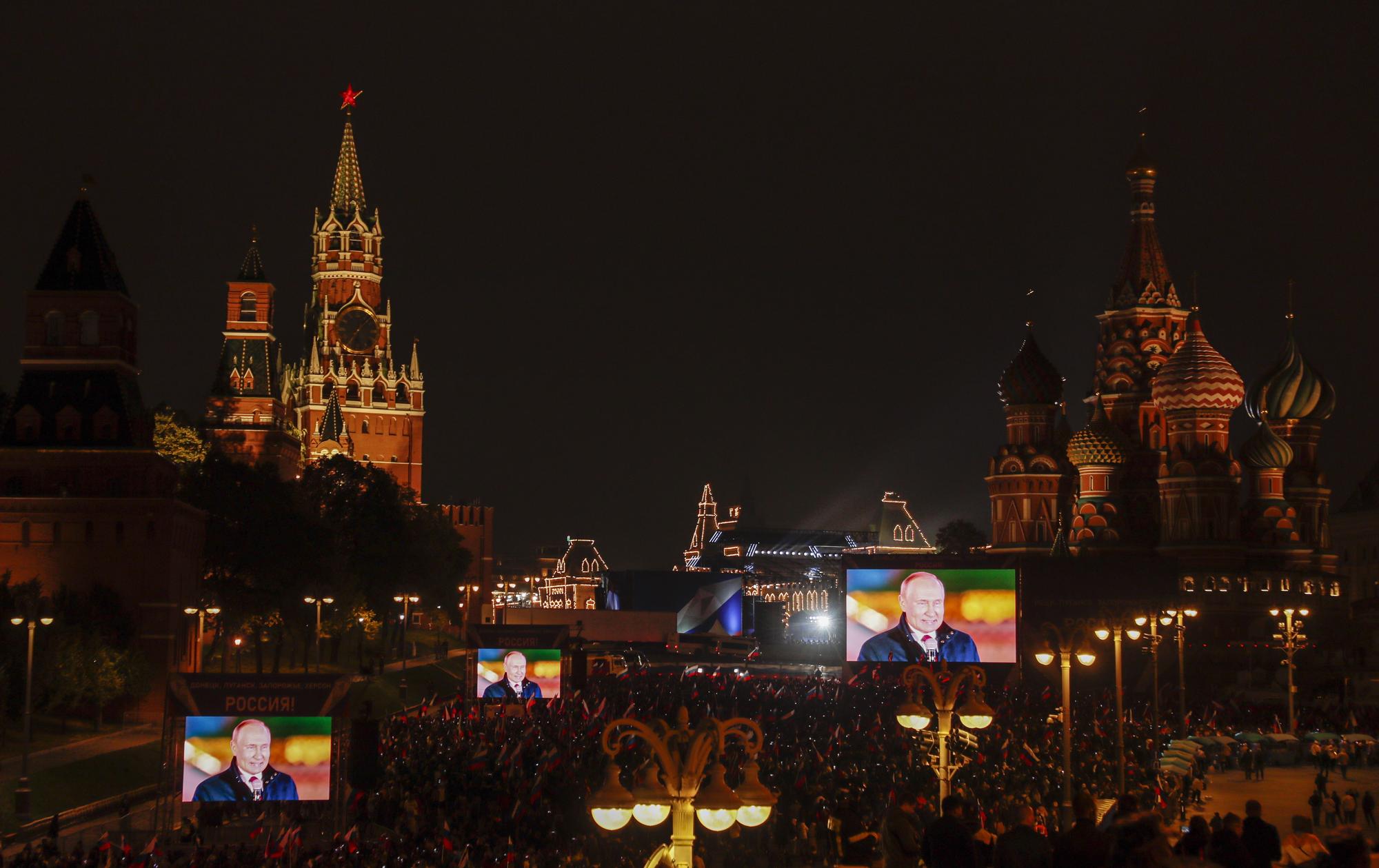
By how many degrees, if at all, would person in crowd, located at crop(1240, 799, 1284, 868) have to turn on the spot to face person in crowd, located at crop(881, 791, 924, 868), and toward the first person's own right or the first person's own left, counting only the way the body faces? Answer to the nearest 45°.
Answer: approximately 135° to the first person's own left

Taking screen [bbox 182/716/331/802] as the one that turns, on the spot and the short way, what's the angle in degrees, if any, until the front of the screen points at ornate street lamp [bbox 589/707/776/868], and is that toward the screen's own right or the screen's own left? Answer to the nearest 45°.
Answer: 0° — it already faces it

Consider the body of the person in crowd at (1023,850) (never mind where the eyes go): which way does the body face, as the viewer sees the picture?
away from the camera

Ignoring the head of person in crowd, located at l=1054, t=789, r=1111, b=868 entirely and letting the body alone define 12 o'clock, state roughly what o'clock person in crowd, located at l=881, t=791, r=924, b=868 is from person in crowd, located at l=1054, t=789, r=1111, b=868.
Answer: person in crowd, located at l=881, t=791, r=924, b=868 is roughly at 10 o'clock from person in crowd, located at l=1054, t=789, r=1111, b=868.

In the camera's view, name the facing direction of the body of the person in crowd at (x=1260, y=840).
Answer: away from the camera

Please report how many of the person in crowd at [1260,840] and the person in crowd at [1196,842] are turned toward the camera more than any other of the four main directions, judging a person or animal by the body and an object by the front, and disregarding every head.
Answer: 0

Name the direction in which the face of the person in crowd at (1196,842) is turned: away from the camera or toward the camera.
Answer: away from the camera

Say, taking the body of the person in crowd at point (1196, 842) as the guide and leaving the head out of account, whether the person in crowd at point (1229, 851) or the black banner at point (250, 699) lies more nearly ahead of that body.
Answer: the black banner

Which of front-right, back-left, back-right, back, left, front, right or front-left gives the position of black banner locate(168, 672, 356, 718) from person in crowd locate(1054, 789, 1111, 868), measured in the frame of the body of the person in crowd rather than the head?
front-left

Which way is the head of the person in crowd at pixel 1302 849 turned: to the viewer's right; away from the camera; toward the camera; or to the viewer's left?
away from the camera

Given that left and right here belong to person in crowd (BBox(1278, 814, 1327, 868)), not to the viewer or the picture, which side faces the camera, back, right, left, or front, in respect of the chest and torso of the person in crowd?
back

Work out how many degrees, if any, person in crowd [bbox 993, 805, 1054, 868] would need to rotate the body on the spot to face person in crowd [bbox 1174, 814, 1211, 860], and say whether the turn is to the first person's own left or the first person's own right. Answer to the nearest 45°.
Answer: approximately 45° to the first person's own right

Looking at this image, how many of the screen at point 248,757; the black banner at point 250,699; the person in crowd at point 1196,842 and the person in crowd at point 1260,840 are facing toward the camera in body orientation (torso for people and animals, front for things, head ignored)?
2

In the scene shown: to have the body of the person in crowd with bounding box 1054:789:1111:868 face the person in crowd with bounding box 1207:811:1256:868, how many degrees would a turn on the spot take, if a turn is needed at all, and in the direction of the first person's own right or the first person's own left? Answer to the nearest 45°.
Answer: approximately 45° to the first person's own right

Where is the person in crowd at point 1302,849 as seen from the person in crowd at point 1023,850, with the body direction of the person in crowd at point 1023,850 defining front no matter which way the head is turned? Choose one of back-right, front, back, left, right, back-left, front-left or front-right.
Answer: front-right

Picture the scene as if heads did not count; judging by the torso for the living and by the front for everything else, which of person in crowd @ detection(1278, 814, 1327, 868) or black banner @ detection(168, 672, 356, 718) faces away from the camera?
the person in crowd

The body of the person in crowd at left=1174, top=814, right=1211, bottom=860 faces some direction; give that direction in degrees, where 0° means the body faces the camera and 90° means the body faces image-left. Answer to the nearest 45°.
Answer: approximately 180°

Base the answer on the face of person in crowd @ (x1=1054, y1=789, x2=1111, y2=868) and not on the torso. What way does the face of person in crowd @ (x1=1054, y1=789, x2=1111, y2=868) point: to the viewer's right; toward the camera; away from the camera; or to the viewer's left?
away from the camera
